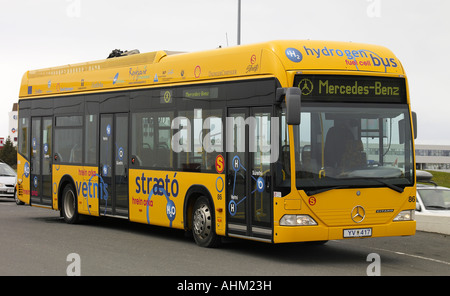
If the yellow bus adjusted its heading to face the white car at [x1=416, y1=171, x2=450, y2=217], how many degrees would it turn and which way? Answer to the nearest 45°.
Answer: approximately 90° to its left

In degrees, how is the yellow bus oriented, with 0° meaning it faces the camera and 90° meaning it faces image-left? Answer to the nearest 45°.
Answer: approximately 315°
